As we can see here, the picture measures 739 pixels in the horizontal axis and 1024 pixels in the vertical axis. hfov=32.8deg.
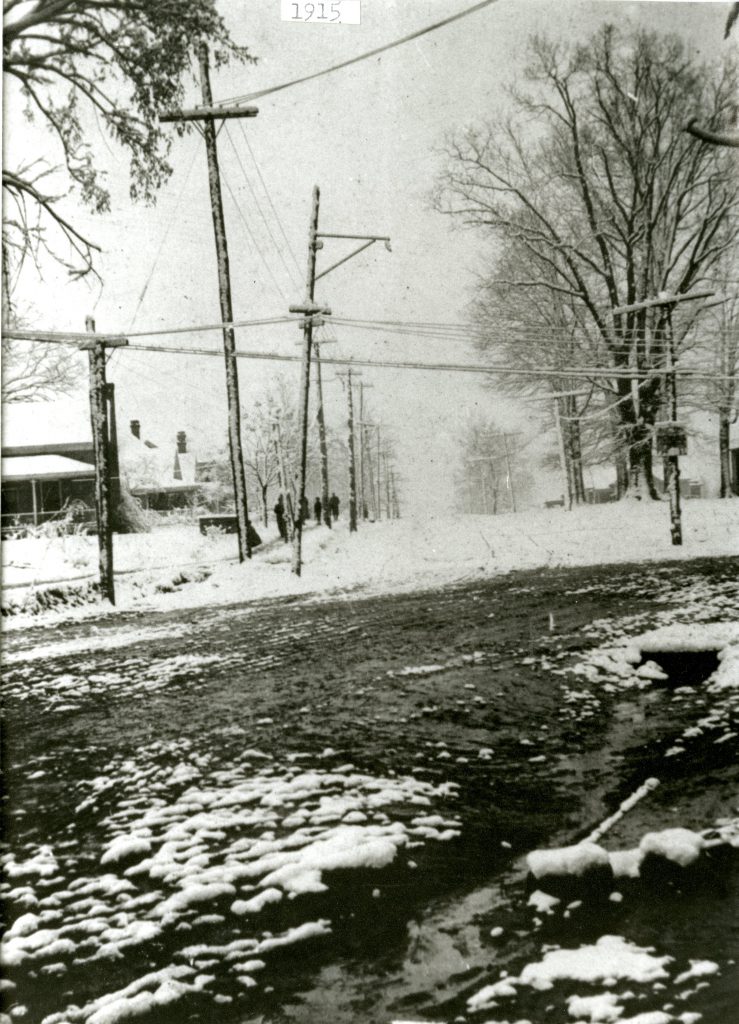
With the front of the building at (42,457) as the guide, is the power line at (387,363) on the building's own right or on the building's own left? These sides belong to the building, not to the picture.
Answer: on the building's own left

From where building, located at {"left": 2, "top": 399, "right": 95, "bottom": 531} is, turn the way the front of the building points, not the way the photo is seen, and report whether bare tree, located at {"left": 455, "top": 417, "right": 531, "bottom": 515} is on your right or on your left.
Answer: on your left

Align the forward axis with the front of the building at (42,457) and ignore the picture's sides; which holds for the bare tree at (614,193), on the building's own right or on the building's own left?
on the building's own left
